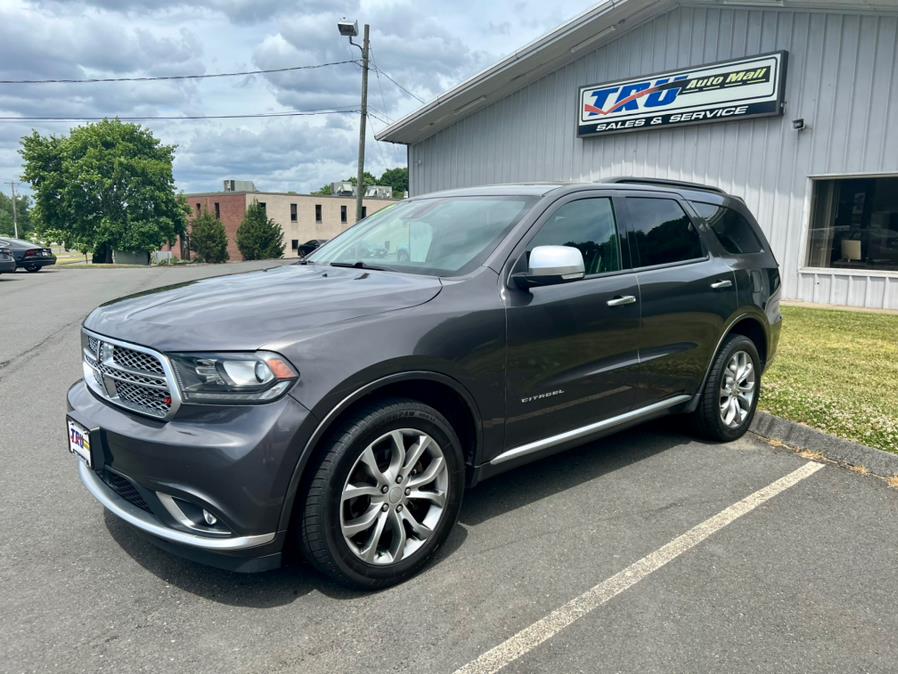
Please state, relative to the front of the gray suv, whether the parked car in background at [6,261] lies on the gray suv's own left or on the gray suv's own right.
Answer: on the gray suv's own right

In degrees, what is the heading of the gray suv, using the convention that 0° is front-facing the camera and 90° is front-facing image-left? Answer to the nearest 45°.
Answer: approximately 45°

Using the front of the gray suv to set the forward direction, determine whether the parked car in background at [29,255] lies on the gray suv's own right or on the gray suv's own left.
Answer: on the gray suv's own right

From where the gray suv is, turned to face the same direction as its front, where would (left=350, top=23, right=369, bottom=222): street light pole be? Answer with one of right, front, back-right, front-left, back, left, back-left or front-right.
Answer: back-right
